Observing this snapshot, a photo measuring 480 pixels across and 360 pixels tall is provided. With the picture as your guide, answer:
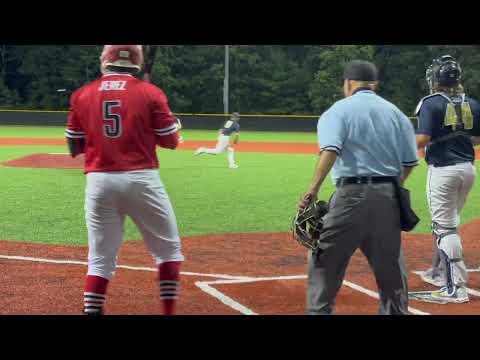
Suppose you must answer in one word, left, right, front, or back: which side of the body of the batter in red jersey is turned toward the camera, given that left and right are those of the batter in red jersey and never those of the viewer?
back

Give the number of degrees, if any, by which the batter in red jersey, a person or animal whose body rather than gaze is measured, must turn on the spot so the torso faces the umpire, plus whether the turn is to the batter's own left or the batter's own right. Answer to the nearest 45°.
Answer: approximately 90° to the batter's own right

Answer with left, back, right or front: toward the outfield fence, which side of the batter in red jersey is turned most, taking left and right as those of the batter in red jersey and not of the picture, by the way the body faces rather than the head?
front

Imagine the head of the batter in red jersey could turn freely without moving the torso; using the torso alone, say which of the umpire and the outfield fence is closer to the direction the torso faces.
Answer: the outfield fence
